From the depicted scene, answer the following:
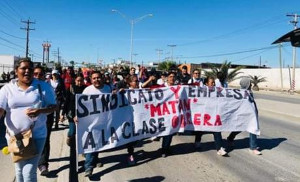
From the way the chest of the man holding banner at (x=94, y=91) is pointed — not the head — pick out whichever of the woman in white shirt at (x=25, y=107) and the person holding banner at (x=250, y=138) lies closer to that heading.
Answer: the woman in white shirt

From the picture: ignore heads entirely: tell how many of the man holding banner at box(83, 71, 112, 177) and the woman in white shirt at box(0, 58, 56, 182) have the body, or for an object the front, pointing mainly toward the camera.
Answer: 2

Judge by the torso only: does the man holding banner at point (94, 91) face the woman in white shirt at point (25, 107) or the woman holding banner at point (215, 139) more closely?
the woman in white shirt

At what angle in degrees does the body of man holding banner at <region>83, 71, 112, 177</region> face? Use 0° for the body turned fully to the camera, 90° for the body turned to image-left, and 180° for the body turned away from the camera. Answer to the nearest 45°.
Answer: approximately 0°

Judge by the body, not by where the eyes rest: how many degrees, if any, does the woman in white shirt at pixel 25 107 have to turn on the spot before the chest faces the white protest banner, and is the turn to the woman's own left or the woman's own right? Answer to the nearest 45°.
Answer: approximately 135° to the woman's own left

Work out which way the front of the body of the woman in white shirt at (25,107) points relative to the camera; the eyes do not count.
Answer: toward the camera

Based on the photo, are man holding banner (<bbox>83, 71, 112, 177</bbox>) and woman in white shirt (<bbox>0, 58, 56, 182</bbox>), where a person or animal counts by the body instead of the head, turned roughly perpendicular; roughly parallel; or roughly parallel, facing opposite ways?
roughly parallel
